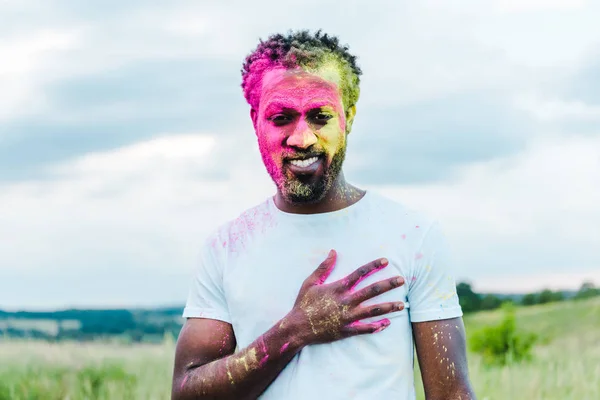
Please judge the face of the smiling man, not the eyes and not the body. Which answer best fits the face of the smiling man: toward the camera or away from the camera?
toward the camera

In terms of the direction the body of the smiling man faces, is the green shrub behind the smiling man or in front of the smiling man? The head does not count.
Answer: behind

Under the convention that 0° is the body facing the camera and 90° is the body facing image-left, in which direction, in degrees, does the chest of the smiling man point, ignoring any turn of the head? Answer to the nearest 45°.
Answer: approximately 0°
